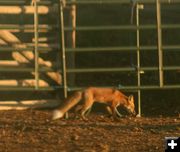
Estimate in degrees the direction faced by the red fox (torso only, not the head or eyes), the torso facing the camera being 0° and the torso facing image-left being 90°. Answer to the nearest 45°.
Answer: approximately 270°
